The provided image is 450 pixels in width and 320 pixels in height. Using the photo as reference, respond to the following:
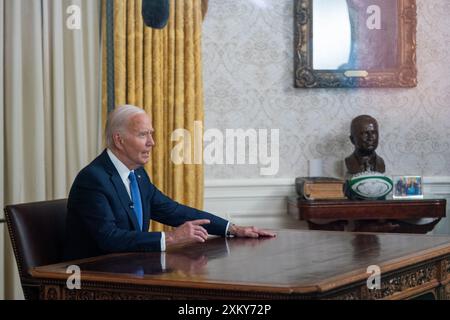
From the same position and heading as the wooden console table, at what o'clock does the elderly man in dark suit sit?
The elderly man in dark suit is roughly at 1 o'clock from the wooden console table.

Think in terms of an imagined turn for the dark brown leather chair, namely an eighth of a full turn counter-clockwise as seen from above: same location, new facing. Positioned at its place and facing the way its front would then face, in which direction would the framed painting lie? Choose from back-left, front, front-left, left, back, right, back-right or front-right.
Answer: front-left

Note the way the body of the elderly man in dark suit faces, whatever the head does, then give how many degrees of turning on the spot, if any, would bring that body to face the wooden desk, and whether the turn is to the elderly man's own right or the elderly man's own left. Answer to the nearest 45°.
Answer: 0° — they already face it

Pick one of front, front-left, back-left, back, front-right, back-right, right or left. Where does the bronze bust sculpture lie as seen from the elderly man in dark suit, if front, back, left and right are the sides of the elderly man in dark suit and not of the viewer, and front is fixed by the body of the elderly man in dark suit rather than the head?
left

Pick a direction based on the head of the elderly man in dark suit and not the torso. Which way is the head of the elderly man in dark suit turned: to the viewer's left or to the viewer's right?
to the viewer's right
